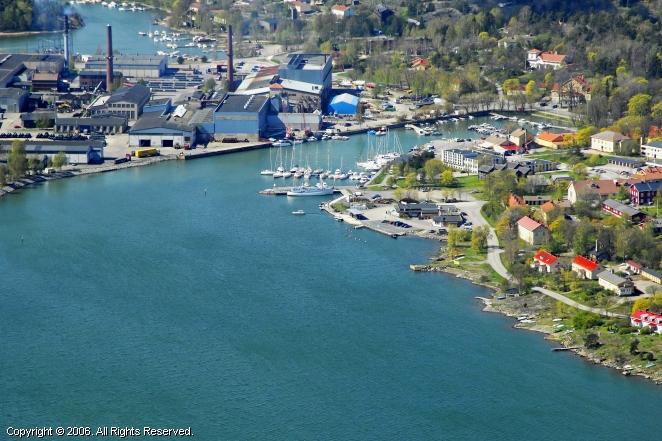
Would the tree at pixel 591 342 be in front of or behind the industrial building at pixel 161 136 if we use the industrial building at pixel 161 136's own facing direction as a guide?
in front

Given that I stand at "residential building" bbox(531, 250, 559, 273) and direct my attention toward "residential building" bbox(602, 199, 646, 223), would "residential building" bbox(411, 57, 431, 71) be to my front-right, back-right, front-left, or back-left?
front-left

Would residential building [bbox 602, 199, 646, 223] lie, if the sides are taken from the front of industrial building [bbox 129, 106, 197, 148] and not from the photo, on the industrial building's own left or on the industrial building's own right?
on the industrial building's own left

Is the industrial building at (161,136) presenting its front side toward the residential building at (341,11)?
no

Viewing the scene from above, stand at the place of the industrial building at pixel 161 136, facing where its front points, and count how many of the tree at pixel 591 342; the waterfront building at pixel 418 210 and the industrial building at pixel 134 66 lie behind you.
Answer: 1

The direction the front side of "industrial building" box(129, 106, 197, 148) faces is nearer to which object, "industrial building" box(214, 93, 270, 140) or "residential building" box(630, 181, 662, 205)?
the residential building

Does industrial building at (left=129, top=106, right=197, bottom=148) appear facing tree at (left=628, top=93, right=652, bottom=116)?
no

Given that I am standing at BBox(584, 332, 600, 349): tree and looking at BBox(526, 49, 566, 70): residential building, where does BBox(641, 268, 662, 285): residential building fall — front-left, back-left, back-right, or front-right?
front-right

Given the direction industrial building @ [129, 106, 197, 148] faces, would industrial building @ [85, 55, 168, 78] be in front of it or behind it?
behind

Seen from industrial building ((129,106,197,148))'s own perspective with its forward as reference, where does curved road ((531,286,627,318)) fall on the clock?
The curved road is roughly at 11 o'clock from the industrial building.

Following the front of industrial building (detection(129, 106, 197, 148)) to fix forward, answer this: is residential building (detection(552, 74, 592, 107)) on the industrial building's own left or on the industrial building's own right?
on the industrial building's own left

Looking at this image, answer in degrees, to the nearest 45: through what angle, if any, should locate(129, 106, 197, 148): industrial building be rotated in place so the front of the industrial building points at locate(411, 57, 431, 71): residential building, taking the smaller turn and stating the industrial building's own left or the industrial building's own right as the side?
approximately 135° to the industrial building's own left

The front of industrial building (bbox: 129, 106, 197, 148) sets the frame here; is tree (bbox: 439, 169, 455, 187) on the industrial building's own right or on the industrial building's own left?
on the industrial building's own left

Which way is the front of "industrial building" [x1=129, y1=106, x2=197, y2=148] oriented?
toward the camera

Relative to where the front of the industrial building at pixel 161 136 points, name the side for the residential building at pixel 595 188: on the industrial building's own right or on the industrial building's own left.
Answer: on the industrial building's own left

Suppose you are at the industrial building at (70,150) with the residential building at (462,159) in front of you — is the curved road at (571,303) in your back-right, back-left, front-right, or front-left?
front-right

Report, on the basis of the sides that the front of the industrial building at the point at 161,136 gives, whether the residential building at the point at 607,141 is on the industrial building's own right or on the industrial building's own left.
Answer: on the industrial building's own left

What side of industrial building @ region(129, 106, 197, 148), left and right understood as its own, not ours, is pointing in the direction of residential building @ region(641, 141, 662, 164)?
left
